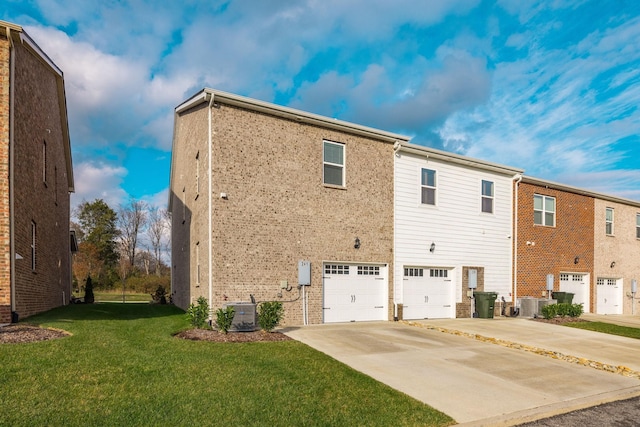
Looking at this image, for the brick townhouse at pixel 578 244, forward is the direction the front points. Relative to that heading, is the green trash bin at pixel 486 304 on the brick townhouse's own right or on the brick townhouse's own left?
on the brick townhouse's own right

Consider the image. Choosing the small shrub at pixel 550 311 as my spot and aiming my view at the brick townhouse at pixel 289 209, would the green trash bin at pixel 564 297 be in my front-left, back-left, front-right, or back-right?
back-right

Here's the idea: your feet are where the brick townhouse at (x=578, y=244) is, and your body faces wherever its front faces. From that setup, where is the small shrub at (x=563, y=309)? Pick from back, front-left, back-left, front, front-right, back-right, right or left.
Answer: front-right

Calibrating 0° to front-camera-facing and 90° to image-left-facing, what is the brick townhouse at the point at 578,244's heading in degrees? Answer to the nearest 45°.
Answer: approximately 315°

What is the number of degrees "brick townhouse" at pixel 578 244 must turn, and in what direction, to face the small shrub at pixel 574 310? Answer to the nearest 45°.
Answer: approximately 45° to its right

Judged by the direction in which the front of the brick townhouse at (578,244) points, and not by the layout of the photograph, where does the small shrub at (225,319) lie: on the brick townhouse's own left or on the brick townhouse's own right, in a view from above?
on the brick townhouse's own right
